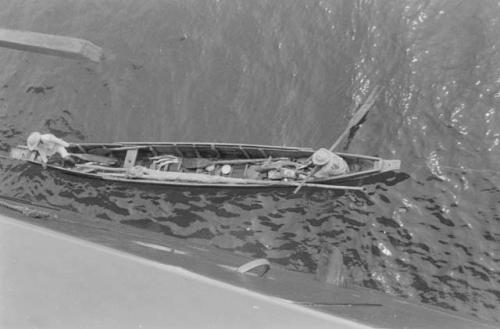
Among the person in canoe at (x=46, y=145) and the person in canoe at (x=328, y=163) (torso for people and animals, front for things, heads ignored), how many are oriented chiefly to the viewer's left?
2

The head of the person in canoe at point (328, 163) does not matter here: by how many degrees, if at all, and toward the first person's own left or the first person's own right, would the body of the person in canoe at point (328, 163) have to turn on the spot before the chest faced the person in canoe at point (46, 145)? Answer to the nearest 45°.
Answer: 0° — they already face them

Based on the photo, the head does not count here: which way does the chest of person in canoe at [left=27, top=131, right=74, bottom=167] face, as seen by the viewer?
to the viewer's left

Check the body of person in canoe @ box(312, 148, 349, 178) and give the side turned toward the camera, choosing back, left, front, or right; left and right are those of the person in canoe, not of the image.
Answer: left
